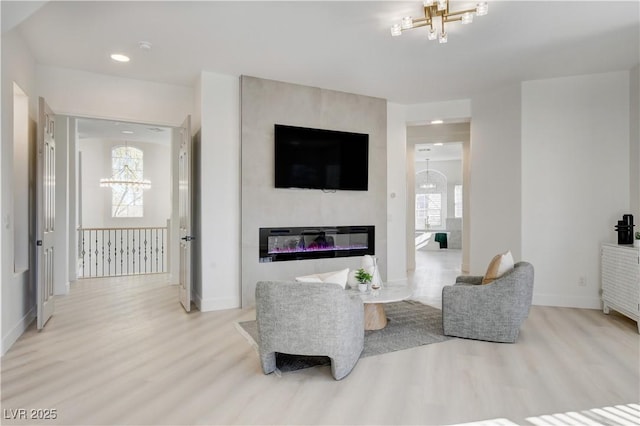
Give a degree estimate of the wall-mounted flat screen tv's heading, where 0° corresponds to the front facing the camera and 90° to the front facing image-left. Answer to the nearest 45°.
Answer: approximately 315°

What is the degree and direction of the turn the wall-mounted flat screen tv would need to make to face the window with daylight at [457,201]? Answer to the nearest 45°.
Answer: approximately 90° to its left

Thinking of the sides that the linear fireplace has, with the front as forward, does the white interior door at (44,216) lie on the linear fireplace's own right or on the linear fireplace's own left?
on the linear fireplace's own right

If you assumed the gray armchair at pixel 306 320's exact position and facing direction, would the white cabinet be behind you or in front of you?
in front

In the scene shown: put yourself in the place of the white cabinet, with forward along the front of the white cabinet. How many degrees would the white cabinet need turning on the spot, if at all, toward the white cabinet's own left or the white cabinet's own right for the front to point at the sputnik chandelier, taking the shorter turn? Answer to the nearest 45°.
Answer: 0° — it already faces it

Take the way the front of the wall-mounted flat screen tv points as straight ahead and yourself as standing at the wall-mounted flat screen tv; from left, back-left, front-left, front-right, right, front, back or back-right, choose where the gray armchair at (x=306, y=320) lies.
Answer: front-right

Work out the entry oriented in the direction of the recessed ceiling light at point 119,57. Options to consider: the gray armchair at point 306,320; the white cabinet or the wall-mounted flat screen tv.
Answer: the white cabinet

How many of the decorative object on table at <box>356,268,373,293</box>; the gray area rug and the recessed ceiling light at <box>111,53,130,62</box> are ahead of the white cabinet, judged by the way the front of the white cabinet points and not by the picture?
3

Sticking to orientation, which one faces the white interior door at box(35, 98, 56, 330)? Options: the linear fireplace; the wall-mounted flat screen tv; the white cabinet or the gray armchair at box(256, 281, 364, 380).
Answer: the white cabinet
